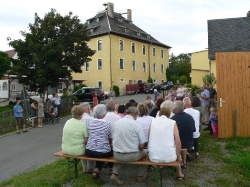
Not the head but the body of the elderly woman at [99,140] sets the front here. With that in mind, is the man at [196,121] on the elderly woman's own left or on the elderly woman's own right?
on the elderly woman's own right

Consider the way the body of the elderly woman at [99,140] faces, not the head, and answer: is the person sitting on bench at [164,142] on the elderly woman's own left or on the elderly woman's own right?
on the elderly woman's own right

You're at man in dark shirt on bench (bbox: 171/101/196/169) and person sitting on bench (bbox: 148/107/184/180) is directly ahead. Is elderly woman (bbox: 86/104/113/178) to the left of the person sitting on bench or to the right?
right

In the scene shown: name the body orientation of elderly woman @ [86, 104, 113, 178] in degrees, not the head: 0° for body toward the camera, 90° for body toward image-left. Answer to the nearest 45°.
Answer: approximately 180°

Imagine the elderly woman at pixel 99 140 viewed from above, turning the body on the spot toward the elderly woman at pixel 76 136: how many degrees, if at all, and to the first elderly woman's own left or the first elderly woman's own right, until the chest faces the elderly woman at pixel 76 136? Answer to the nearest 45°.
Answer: approximately 45° to the first elderly woman's own left

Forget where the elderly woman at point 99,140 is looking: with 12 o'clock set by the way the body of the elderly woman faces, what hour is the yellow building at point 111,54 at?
The yellow building is roughly at 12 o'clock from the elderly woman.

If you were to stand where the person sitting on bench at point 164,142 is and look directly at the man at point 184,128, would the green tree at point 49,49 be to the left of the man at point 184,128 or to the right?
left

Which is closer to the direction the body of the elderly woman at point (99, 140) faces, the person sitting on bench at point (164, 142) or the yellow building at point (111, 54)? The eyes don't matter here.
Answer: the yellow building

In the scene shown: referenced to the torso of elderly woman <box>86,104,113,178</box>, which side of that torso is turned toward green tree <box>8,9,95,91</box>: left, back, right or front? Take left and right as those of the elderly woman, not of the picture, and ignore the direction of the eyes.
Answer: front

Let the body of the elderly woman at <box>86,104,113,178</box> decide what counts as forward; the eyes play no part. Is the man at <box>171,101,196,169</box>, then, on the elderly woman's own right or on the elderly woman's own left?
on the elderly woman's own right

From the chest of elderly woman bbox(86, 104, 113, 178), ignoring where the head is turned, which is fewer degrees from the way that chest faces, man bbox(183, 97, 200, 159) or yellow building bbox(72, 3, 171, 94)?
the yellow building

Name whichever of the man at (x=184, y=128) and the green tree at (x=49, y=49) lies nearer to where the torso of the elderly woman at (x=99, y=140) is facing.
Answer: the green tree
